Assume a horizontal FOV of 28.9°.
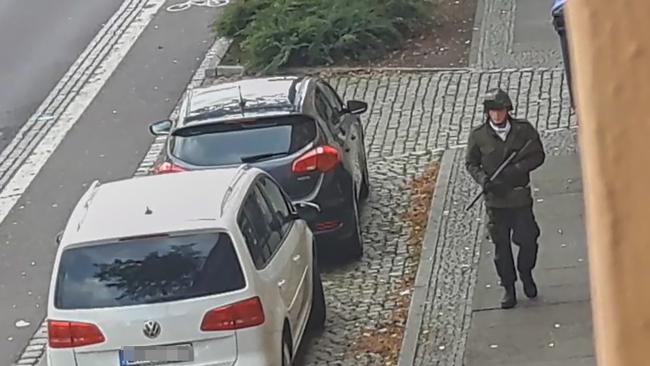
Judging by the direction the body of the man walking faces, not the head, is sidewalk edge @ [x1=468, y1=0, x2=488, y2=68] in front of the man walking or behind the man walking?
behind

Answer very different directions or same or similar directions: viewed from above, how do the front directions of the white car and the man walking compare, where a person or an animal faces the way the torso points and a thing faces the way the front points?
very different directions

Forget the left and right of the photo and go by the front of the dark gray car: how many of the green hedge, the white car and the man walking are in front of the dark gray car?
1

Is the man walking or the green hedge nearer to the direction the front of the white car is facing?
the green hedge

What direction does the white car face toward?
away from the camera

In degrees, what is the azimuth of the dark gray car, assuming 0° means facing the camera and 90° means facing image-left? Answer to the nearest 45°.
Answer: approximately 180°

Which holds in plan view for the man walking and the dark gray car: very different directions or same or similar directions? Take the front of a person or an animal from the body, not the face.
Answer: very different directions

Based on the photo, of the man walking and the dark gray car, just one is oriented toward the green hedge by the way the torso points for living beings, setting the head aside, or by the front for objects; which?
the dark gray car

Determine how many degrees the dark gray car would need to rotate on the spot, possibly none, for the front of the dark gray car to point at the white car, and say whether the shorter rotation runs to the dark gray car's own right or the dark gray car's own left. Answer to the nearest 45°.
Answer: approximately 180°

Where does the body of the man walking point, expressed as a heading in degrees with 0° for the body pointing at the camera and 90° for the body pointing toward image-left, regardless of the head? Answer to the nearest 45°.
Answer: approximately 0°

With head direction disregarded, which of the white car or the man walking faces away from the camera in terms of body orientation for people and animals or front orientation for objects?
the white car

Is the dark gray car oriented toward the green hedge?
yes
